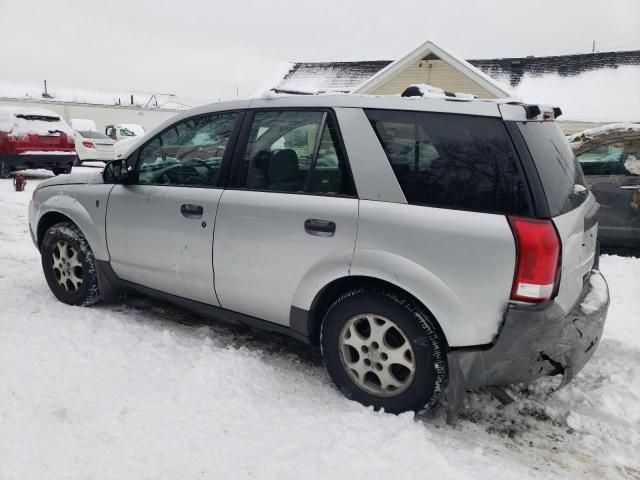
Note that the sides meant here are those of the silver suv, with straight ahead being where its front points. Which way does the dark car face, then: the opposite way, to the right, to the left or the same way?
the same way

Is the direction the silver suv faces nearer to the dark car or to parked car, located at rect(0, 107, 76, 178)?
the parked car

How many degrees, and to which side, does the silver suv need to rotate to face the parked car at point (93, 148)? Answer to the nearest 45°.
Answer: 0° — it already faces it

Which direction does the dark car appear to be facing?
to the viewer's left

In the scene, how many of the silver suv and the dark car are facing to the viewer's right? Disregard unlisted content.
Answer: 0

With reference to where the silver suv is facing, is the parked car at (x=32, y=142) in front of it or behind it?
in front

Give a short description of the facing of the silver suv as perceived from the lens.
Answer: facing away from the viewer and to the left of the viewer

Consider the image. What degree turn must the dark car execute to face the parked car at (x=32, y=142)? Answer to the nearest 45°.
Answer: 0° — it already faces it

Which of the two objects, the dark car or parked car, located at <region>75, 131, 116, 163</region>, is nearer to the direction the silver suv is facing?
the parked car
